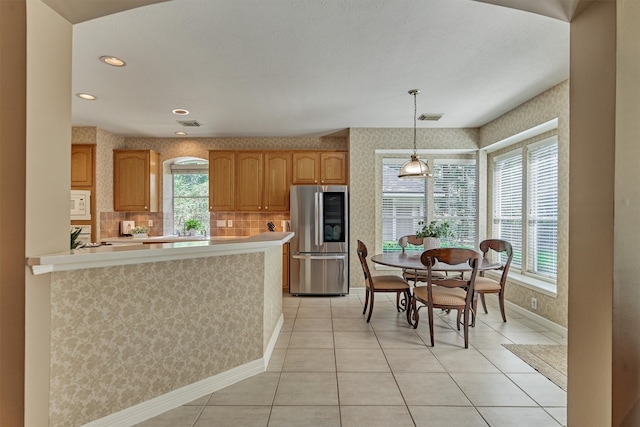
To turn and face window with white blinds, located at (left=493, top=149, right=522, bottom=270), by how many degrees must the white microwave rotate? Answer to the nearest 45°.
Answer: approximately 45° to its left

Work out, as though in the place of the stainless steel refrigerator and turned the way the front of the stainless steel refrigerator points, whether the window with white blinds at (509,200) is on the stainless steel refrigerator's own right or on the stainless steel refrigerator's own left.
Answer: on the stainless steel refrigerator's own left

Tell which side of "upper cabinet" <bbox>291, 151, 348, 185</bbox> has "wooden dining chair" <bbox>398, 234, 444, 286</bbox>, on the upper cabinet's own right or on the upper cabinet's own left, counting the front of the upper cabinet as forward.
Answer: on the upper cabinet's own left

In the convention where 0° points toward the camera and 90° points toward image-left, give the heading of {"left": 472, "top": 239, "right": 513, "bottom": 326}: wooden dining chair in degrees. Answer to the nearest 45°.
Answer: approximately 45°
